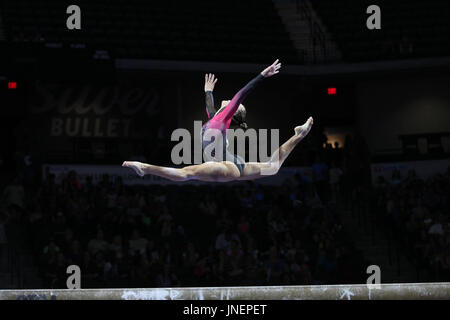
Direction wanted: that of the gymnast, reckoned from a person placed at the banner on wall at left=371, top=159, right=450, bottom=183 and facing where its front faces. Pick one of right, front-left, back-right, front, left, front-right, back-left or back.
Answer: front

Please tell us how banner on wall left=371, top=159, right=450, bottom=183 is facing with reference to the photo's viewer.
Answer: facing the viewer

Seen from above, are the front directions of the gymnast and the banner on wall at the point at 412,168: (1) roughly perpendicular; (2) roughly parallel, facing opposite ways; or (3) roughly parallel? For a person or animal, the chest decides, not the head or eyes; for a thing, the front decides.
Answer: roughly perpendicular
